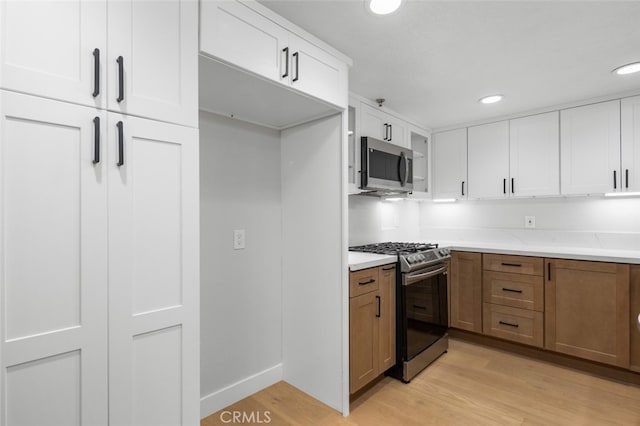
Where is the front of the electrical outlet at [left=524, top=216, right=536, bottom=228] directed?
toward the camera

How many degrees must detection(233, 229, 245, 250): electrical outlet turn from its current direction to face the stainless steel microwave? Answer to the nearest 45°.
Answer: approximately 45° to its left

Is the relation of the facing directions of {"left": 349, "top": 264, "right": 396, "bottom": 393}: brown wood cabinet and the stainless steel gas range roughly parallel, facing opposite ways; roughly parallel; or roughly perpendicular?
roughly parallel

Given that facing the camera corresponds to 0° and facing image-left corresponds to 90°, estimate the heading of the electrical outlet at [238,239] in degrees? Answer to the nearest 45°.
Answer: approximately 315°

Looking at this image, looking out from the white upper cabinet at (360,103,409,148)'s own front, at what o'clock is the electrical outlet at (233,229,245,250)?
The electrical outlet is roughly at 3 o'clock from the white upper cabinet.

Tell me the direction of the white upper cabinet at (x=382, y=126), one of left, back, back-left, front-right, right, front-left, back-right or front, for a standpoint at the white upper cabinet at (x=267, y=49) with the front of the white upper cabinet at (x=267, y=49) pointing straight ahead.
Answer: left

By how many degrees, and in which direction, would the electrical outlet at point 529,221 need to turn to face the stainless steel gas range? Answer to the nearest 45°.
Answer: approximately 45° to its right

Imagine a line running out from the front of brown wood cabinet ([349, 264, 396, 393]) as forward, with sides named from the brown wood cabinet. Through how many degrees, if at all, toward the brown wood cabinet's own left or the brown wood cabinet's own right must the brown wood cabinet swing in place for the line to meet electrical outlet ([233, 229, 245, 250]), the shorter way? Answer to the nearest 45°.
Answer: approximately 135° to the brown wood cabinet's own right

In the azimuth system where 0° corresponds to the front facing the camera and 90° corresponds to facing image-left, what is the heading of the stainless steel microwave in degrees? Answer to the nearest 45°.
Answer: approximately 315°

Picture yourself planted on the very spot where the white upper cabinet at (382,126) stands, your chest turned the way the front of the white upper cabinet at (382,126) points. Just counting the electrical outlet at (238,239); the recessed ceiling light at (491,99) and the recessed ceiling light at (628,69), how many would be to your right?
1

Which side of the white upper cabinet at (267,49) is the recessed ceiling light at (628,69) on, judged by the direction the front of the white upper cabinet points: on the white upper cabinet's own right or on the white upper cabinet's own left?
on the white upper cabinet's own left

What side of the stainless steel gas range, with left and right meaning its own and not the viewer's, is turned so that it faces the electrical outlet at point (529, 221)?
left

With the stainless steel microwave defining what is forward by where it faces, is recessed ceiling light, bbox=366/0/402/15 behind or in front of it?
in front

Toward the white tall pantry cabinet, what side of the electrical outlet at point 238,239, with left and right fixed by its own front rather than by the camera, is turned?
right

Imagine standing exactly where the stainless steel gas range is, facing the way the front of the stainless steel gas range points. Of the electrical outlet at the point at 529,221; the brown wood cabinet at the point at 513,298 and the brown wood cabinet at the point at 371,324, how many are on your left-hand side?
2
